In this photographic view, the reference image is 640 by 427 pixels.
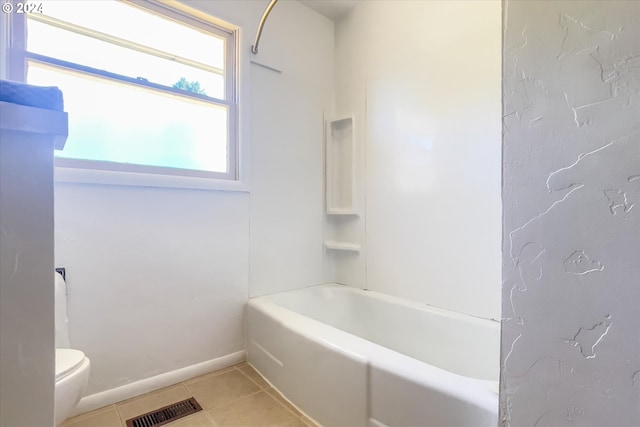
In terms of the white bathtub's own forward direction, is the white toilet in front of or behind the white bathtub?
in front

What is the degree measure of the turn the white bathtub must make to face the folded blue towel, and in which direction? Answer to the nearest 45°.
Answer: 0° — it already faces it

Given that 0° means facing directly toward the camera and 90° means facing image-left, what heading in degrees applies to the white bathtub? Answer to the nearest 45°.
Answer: approximately 45°
